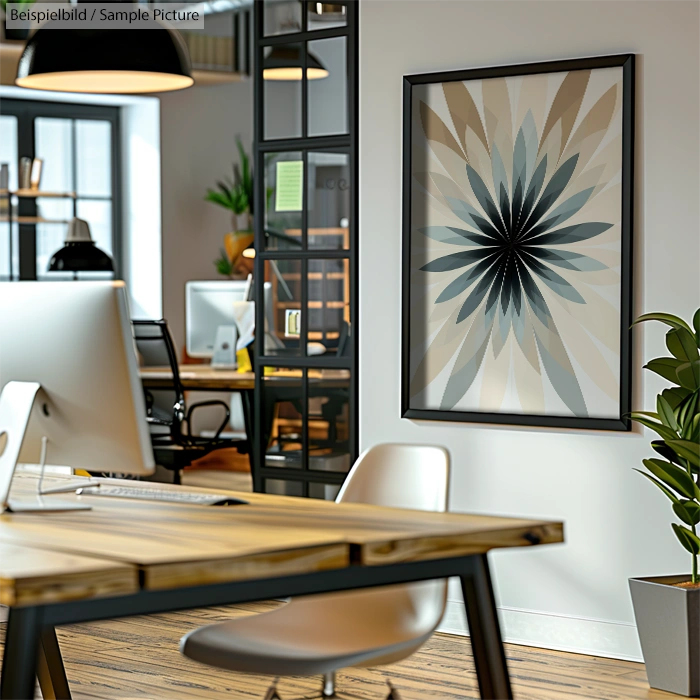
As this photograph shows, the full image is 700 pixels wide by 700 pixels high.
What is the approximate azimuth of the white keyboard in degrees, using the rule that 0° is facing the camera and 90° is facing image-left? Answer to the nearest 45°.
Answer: approximately 225°

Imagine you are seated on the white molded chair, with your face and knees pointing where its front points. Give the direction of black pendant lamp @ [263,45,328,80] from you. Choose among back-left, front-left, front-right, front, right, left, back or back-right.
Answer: back-right

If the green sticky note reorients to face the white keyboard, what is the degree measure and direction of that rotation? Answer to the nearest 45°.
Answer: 0° — it already faces it

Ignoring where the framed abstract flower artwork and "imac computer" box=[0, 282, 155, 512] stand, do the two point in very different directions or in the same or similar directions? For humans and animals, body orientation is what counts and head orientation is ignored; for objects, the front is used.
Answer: very different directions

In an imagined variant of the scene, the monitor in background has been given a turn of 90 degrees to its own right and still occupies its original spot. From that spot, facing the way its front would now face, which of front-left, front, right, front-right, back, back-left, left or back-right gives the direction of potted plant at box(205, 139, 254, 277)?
left

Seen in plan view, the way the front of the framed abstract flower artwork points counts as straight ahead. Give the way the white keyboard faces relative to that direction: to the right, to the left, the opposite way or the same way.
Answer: the opposite way

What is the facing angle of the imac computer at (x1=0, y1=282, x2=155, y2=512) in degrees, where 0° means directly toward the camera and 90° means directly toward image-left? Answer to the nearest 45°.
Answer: approximately 225°

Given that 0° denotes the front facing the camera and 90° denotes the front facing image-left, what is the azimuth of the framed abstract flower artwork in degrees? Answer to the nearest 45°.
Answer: approximately 45°

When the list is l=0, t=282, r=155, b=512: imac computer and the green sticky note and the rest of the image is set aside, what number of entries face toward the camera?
1
